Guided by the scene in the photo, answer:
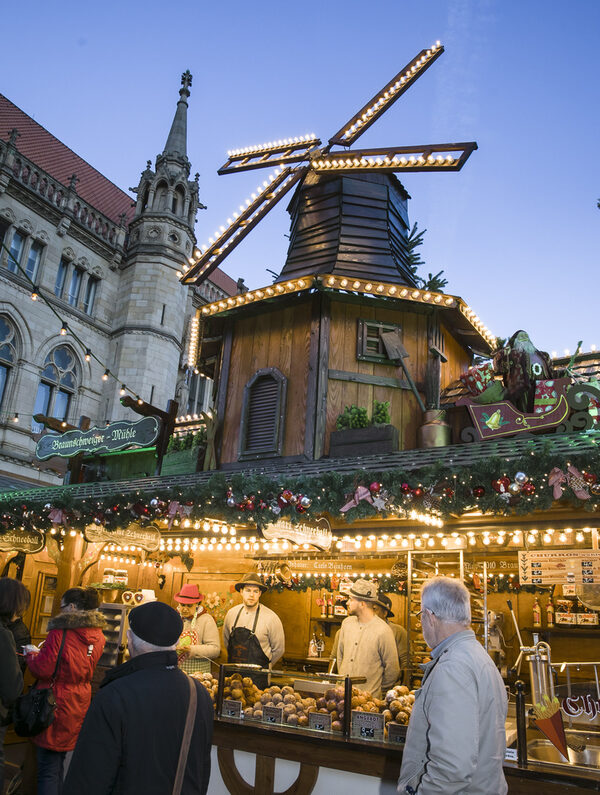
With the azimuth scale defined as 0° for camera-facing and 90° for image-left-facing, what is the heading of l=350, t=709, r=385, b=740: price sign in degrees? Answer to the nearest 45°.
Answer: approximately 0°

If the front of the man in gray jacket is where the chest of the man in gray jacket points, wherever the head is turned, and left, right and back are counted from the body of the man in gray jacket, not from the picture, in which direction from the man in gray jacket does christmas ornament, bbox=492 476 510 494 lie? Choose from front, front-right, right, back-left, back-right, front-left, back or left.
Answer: front-right

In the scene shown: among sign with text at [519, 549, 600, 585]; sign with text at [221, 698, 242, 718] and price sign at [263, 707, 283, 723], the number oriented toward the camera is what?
3

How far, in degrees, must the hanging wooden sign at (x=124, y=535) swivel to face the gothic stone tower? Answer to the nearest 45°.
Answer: approximately 180°

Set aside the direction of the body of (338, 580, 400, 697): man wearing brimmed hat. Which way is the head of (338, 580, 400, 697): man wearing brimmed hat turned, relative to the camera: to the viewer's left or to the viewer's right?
to the viewer's left

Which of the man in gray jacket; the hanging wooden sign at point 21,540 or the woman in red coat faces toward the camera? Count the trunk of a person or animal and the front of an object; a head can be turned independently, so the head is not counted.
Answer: the hanging wooden sign

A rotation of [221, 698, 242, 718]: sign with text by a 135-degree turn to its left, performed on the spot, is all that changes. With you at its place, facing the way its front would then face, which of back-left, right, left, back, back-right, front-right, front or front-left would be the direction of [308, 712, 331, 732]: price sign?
right

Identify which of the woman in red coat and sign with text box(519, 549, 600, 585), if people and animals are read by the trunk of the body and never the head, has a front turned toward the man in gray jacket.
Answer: the sign with text

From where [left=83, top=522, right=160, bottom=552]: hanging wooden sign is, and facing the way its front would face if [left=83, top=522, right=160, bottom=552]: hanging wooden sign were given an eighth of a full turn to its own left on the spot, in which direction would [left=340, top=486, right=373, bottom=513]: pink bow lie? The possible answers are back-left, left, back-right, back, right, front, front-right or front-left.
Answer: front
